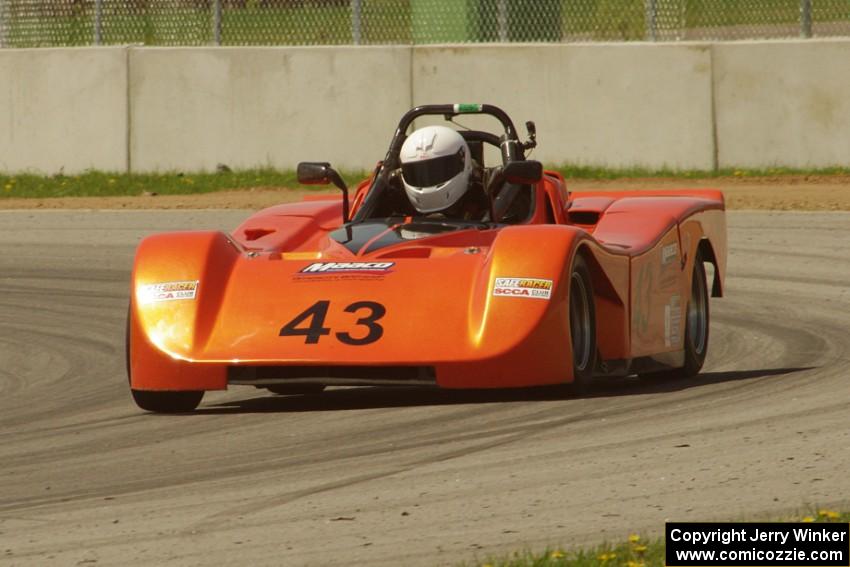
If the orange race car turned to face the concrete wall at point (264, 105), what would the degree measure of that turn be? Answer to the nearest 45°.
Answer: approximately 180°

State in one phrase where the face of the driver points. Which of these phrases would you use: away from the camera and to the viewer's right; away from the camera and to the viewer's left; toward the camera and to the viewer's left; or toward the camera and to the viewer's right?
toward the camera and to the viewer's left

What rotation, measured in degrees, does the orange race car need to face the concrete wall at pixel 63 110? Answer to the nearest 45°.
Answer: approximately 180°

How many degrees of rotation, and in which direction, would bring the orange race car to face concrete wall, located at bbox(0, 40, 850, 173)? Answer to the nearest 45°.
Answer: approximately 180°

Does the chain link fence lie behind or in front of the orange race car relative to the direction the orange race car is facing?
behind

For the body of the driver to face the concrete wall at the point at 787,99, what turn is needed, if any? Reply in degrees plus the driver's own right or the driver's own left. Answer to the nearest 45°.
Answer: approximately 135° to the driver's own right

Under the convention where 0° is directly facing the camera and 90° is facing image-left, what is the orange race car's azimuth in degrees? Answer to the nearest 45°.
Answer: approximately 0°

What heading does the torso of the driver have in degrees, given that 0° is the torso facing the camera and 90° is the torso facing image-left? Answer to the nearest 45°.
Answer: approximately 45°

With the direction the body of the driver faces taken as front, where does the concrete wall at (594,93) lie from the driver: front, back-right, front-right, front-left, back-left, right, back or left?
back-right

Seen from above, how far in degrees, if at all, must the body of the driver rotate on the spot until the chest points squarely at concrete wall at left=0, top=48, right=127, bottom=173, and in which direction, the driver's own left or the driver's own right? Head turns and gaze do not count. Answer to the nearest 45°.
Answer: approximately 135° to the driver's own right

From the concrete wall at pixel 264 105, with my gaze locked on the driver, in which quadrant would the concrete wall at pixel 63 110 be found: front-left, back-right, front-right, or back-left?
back-right

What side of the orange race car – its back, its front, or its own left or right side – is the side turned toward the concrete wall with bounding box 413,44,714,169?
back
